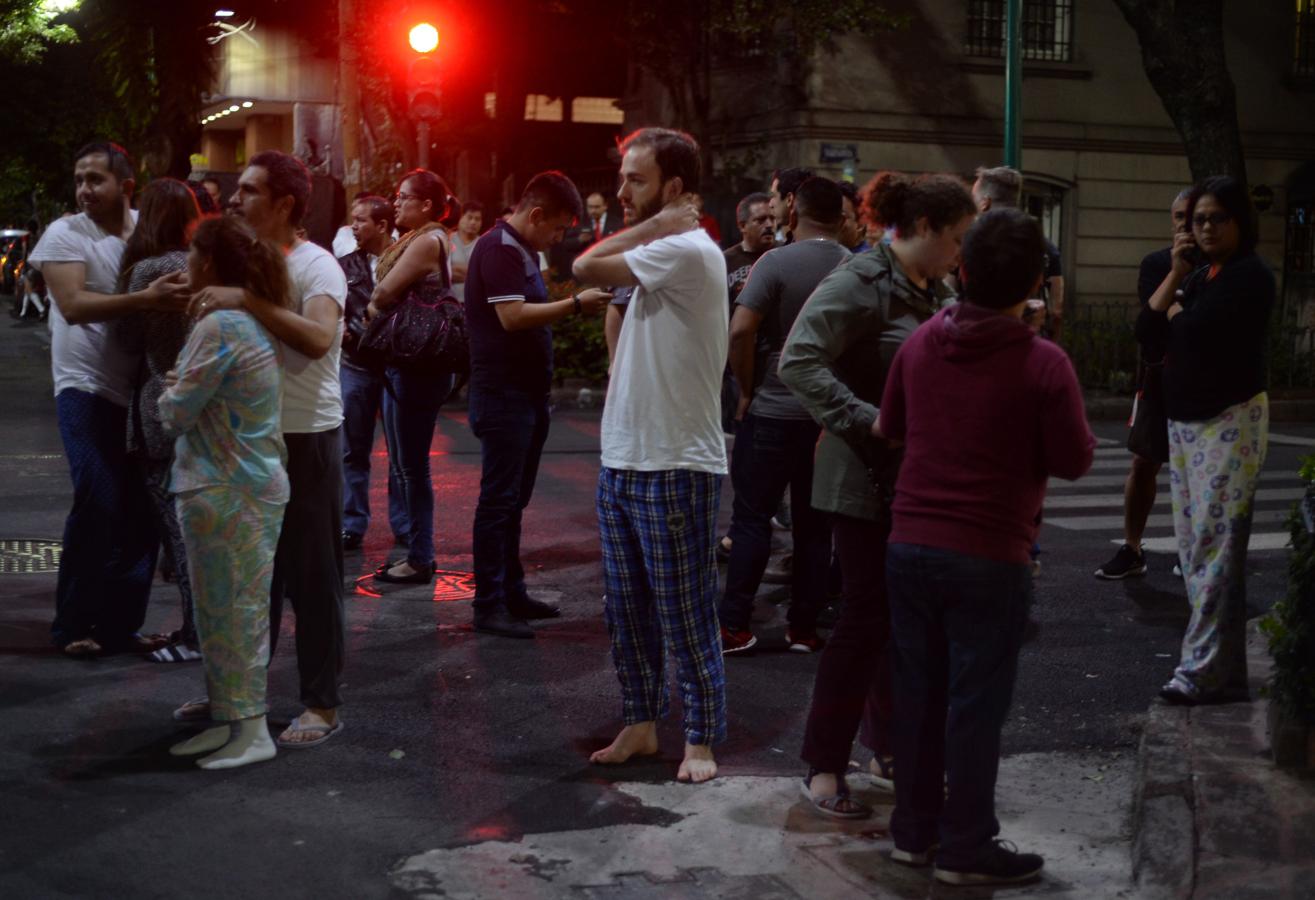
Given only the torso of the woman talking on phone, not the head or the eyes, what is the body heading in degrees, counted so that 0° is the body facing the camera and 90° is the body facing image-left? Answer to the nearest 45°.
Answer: approximately 45°

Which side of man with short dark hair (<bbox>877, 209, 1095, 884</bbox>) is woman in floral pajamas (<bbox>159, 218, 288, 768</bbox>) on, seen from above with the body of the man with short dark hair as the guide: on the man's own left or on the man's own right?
on the man's own left

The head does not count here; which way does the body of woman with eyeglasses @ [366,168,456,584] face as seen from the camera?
to the viewer's left

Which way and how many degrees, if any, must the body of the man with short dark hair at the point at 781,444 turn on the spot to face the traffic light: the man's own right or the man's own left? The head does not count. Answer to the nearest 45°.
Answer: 0° — they already face it

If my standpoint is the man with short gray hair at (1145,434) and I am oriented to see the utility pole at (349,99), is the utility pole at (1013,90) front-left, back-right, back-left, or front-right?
front-right

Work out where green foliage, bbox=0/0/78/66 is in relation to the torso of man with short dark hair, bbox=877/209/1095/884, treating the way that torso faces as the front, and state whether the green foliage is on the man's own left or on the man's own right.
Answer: on the man's own left

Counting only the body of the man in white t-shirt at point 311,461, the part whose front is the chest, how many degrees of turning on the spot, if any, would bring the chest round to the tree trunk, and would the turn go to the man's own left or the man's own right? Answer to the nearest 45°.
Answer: approximately 135° to the man's own right

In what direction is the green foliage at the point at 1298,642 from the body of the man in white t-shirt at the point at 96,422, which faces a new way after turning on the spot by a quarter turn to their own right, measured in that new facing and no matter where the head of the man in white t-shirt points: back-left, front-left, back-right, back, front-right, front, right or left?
left

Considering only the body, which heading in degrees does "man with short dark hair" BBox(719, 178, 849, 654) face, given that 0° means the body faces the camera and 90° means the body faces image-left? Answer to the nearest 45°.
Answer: approximately 180°

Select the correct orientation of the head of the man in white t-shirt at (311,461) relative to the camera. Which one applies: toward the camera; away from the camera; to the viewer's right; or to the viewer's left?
to the viewer's left

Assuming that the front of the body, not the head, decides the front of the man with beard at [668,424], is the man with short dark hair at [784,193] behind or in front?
behind

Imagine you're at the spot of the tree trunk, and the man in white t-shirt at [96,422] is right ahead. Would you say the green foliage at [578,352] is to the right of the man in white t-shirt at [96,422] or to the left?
right

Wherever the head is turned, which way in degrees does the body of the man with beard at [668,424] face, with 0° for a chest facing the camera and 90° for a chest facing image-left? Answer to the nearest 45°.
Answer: approximately 45°

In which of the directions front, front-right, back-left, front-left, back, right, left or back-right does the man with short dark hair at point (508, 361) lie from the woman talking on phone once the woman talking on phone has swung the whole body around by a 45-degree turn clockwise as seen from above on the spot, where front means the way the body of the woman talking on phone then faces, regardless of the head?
front

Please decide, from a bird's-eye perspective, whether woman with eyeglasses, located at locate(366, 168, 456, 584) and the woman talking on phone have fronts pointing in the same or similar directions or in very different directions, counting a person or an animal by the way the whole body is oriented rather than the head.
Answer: same or similar directions

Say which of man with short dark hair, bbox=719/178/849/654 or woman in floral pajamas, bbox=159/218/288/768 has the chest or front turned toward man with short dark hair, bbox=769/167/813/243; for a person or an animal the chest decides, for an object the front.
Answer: man with short dark hair, bbox=719/178/849/654
